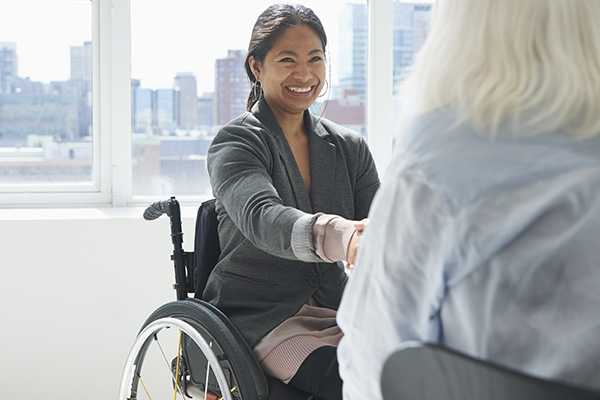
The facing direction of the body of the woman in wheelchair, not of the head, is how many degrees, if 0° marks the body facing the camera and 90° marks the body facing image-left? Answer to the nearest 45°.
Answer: approximately 315°

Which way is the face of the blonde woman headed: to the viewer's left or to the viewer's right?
to the viewer's left

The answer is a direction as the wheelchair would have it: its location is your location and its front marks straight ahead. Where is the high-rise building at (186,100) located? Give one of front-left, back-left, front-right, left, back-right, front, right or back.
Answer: back-left

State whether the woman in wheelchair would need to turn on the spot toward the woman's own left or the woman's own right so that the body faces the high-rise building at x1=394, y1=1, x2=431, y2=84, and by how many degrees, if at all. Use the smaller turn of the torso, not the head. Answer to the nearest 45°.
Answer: approximately 135° to the woman's own left

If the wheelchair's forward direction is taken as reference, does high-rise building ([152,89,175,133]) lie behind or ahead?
behind

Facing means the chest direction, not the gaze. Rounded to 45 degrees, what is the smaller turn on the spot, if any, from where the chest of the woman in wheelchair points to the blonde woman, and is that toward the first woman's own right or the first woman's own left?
approximately 45° to the first woman's own right

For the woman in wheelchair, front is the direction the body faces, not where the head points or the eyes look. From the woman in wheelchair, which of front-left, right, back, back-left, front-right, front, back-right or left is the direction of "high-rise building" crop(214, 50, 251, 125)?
back-left

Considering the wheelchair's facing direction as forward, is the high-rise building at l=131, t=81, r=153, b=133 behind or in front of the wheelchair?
behind

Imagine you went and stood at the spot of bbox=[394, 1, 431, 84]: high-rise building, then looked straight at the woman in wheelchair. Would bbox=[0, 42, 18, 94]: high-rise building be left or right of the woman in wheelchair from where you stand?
right

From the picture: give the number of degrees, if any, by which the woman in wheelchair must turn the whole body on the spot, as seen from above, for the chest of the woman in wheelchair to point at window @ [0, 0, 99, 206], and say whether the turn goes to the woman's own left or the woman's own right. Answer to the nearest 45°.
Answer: approximately 180°
